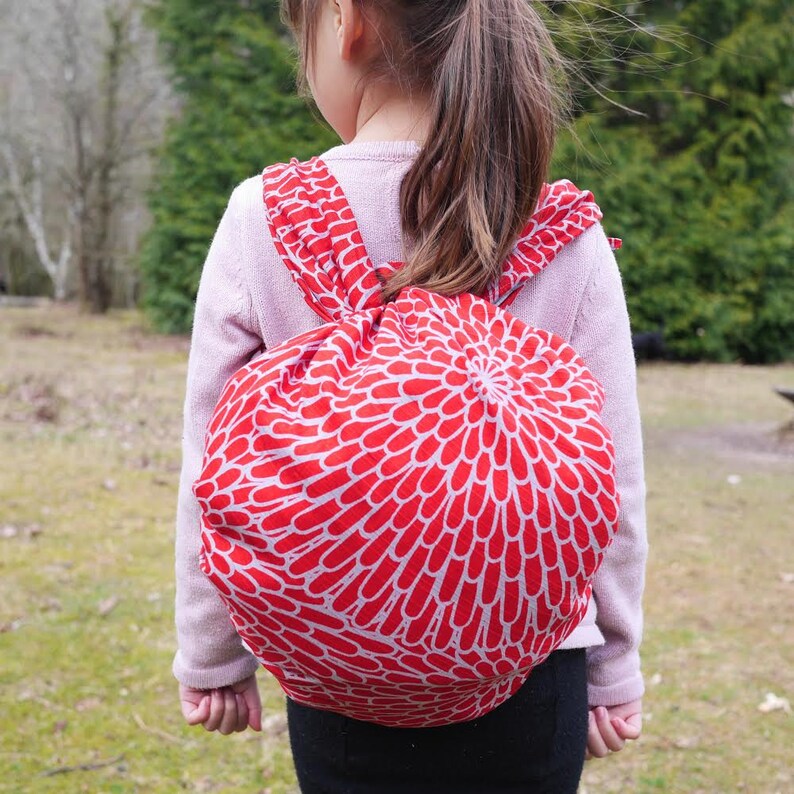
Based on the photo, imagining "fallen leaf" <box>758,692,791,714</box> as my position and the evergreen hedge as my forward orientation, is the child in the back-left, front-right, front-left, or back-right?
back-left

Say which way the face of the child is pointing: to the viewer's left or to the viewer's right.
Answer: to the viewer's left

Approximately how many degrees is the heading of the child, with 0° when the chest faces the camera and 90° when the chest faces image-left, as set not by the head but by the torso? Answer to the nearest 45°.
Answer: approximately 180°

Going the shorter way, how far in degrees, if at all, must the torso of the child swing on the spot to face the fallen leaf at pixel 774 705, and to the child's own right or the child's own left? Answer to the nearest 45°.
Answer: approximately 45° to the child's own right

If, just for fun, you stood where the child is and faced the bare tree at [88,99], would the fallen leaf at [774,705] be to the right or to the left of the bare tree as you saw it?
right

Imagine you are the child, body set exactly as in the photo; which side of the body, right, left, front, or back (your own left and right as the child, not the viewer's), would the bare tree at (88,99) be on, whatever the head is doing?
front

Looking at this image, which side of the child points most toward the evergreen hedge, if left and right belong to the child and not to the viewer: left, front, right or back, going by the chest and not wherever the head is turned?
front
